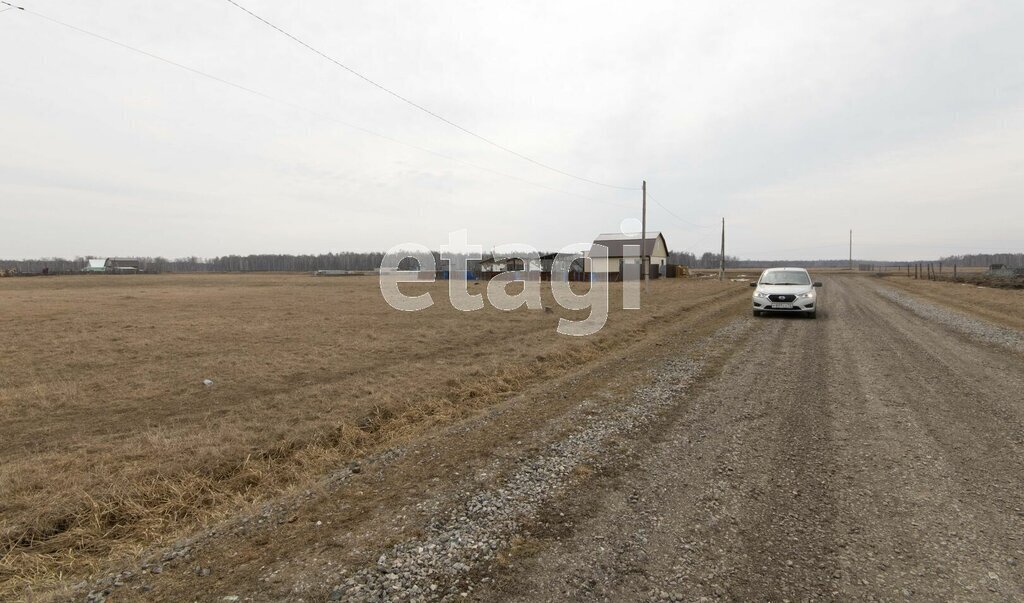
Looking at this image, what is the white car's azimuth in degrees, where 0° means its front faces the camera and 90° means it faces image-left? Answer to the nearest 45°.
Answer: approximately 0°
